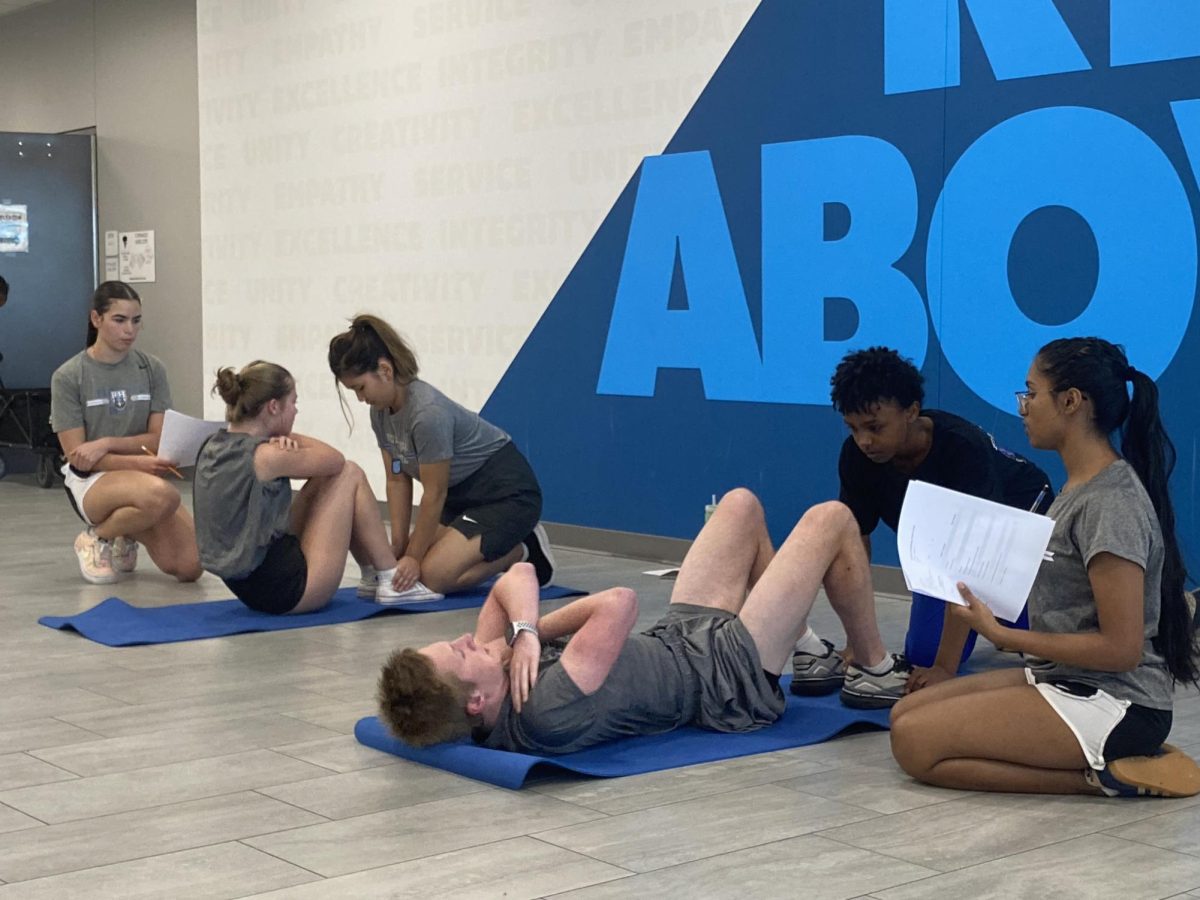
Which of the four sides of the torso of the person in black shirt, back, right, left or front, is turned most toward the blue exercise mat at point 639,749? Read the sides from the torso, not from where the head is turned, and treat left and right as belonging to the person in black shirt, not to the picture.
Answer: front

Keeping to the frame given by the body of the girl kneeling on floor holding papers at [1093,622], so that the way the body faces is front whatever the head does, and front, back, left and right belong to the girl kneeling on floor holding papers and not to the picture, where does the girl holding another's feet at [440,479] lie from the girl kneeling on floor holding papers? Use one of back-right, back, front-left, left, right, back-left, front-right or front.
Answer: front-right

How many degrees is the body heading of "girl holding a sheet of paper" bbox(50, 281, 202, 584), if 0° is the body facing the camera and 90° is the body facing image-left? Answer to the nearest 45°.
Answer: approximately 315°

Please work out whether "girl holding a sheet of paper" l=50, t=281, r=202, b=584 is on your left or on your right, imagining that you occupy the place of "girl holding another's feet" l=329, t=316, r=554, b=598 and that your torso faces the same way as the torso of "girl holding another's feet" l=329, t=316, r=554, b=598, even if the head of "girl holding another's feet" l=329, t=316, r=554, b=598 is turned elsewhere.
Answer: on your right

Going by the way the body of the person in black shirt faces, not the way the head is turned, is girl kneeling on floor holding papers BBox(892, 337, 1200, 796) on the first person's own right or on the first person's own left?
on the first person's own left

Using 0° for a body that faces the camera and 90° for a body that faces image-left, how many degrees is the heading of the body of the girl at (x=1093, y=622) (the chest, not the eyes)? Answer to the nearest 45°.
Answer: approximately 90°

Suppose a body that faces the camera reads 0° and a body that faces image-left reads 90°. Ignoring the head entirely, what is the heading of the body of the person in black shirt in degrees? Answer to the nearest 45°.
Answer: approximately 45°

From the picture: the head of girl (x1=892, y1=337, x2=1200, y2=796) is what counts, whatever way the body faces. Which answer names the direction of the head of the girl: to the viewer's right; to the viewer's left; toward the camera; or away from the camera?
to the viewer's left

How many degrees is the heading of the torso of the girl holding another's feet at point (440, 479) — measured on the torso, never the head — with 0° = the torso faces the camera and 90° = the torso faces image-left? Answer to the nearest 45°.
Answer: approximately 45°
